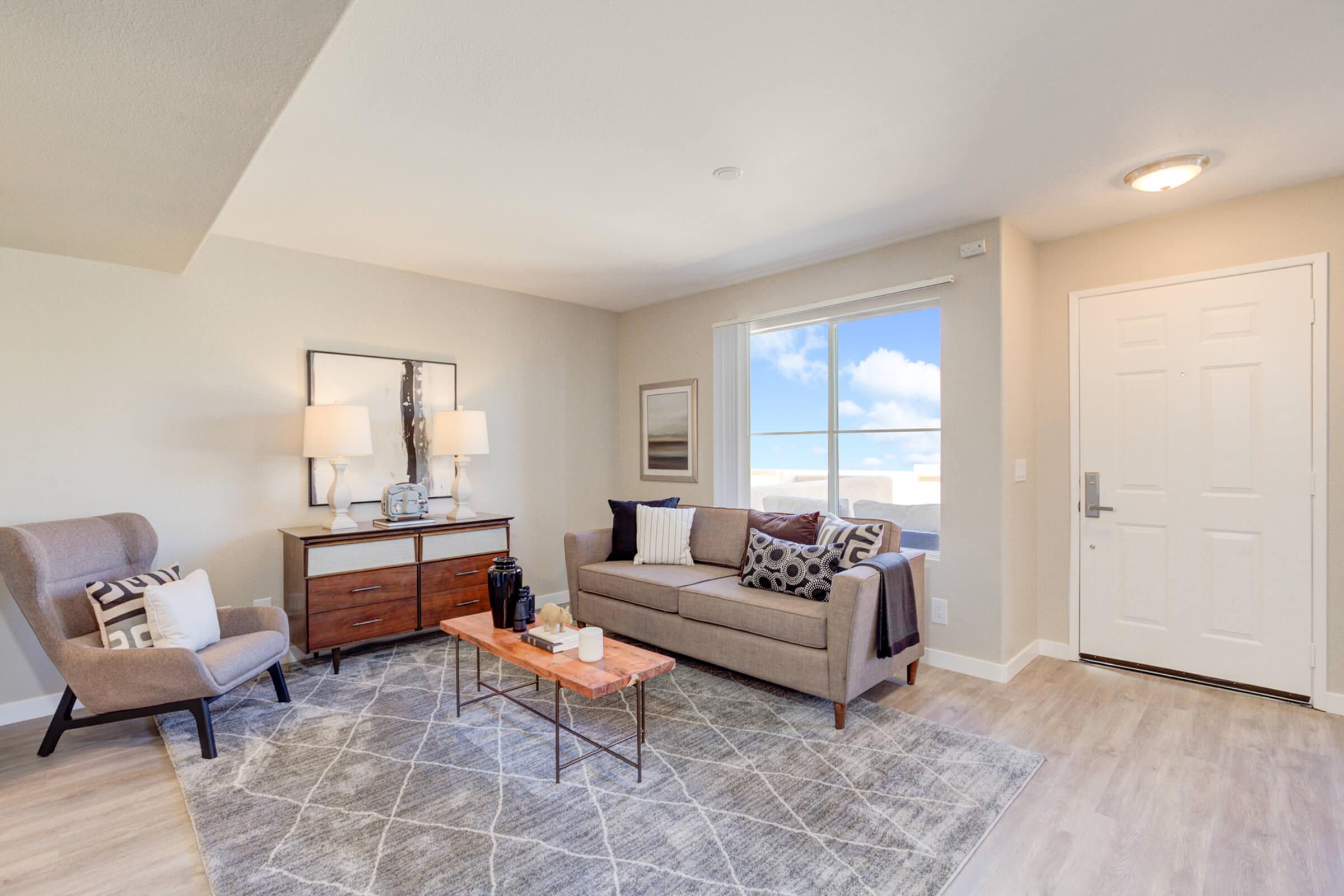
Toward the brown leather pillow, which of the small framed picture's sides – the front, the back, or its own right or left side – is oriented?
left

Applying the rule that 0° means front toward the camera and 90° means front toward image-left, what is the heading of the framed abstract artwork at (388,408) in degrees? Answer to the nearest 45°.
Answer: approximately 315°

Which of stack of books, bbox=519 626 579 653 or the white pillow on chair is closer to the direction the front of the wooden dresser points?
the stack of books

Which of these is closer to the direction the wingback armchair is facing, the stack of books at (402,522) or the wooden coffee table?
the wooden coffee table

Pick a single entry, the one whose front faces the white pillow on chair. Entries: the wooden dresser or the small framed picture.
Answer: the small framed picture

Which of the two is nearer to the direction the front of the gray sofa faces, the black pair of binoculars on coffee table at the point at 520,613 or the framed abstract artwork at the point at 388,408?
the black pair of binoculars on coffee table

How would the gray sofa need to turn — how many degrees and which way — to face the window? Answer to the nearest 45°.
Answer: approximately 180°

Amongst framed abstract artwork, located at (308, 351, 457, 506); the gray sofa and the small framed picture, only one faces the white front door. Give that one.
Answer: the framed abstract artwork

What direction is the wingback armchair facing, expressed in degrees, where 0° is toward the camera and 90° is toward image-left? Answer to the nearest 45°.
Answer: approximately 315°

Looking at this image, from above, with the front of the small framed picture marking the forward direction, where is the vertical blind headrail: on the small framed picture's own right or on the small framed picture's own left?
on the small framed picture's own left

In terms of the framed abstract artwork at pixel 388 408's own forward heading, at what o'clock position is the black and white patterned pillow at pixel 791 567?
The black and white patterned pillow is roughly at 12 o'clock from the framed abstract artwork.
